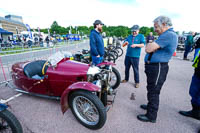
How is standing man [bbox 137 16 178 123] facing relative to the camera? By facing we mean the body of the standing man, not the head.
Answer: to the viewer's left

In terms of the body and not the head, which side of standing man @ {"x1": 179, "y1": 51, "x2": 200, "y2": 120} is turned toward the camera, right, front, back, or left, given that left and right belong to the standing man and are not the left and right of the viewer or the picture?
left

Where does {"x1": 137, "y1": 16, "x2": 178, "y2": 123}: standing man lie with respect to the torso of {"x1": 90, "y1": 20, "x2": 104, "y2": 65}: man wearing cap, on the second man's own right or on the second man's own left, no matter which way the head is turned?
on the second man's own right

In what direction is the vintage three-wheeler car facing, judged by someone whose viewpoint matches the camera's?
facing the viewer and to the right of the viewer

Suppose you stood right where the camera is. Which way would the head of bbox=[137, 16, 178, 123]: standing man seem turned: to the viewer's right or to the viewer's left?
to the viewer's left

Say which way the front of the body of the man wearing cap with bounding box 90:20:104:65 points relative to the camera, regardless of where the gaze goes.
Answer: to the viewer's right

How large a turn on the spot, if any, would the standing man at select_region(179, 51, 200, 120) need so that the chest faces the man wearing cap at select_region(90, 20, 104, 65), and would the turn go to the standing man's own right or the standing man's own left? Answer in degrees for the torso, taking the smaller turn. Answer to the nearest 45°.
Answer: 0° — they already face them

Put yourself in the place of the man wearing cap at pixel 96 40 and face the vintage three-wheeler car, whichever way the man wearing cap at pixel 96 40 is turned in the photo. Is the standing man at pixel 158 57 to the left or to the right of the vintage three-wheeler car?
left

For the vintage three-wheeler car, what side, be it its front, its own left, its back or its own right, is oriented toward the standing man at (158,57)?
front

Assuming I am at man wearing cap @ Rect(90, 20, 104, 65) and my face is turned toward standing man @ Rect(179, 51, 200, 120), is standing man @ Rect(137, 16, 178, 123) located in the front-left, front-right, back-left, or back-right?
front-right

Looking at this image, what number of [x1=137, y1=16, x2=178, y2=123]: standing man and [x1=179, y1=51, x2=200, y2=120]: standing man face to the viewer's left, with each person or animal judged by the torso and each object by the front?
2
